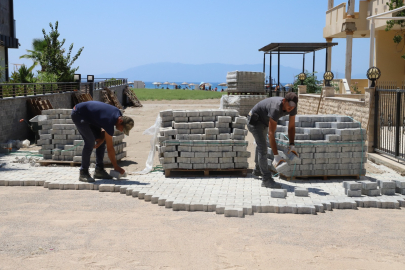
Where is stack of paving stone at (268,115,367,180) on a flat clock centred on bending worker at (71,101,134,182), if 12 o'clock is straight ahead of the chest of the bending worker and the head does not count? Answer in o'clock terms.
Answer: The stack of paving stone is roughly at 12 o'clock from the bending worker.

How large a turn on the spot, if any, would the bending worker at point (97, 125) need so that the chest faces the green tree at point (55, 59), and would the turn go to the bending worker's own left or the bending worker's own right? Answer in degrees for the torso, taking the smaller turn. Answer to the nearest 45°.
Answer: approximately 90° to the bending worker's own left

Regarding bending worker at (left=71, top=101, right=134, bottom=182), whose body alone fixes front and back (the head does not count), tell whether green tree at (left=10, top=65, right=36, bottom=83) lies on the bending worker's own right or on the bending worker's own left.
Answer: on the bending worker's own left

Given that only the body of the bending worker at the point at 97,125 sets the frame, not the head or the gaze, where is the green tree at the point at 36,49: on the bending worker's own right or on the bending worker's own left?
on the bending worker's own left

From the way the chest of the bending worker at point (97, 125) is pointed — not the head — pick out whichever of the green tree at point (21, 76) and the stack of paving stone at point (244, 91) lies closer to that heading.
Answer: the stack of paving stone

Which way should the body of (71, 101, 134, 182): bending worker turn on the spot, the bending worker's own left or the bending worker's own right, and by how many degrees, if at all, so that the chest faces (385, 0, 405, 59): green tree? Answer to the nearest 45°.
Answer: approximately 45° to the bending worker's own left

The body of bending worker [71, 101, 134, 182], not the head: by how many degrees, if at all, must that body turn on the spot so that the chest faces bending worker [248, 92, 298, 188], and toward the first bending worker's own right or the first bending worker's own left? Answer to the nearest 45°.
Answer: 0° — they already face them

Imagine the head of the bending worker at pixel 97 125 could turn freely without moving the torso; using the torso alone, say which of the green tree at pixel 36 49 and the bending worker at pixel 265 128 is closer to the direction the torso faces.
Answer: the bending worker

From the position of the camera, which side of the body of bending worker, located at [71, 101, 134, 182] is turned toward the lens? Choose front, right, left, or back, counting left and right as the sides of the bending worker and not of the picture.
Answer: right

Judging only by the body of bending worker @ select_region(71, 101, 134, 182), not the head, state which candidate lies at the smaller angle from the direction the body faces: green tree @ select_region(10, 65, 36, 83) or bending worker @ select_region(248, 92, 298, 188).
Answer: the bending worker

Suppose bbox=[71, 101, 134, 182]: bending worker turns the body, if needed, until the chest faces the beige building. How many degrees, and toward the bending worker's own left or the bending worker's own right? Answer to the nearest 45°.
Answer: approximately 45° to the bending worker's own left
